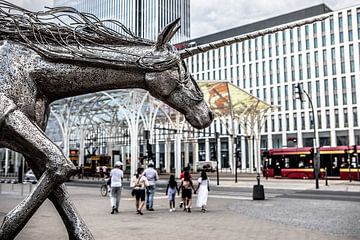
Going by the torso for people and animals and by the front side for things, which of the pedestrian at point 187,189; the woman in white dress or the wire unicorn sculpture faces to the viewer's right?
the wire unicorn sculpture

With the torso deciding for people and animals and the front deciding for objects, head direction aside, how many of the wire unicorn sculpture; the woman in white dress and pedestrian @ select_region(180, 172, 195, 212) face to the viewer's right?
1

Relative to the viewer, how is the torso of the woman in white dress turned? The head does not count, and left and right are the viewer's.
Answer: facing away from the viewer

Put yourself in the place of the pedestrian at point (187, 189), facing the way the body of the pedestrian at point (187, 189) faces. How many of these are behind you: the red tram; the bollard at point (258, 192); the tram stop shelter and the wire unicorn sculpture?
1

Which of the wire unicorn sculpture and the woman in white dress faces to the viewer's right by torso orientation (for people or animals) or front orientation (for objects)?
the wire unicorn sculpture

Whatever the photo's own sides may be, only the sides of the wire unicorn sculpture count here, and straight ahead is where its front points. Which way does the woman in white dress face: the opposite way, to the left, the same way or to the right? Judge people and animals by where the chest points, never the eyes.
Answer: to the left

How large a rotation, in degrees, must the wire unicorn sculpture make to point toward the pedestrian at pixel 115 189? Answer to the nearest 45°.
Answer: approximately 90° to its left

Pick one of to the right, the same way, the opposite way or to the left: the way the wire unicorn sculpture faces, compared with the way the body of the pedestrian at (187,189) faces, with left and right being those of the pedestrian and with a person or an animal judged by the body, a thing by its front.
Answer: to the right

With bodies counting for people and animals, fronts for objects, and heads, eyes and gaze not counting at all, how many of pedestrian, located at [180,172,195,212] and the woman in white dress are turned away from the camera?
2

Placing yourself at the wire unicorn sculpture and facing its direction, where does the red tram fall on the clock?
The red tram is roughly at 10 o'clock from the wire unicorn sculpture.

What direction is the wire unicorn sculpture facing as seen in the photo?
to the viewer's right

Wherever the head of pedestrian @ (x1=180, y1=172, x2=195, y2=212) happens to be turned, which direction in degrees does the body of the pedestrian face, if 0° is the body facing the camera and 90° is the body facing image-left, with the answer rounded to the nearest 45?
approximately 180°

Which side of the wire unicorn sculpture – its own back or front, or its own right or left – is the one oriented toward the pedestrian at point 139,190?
left
